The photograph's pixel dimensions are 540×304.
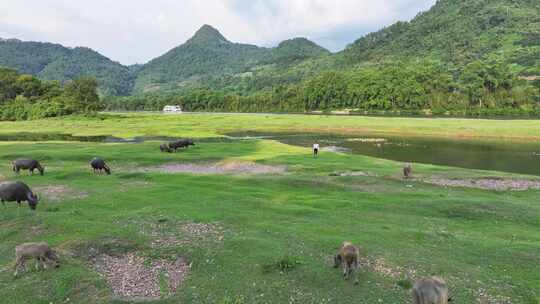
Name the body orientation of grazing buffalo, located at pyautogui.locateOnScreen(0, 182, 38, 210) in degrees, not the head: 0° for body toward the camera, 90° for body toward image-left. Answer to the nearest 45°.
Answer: approximately 270°

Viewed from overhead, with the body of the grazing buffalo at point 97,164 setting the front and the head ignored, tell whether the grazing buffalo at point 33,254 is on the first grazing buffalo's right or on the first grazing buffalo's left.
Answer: on the first grazing buffalo's right

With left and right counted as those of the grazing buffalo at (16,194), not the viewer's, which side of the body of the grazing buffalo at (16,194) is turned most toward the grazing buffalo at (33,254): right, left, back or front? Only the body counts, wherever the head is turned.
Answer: right

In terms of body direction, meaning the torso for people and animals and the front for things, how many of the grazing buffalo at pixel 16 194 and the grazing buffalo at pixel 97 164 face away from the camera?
0

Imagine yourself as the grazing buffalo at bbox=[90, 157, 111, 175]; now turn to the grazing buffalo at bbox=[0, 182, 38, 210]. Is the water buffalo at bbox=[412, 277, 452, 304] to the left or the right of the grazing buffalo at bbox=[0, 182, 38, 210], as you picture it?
left

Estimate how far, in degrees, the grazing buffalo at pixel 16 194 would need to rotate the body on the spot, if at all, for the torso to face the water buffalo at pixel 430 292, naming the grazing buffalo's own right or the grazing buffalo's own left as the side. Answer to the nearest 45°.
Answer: approximately 45° to the grazing buffalo's own right
